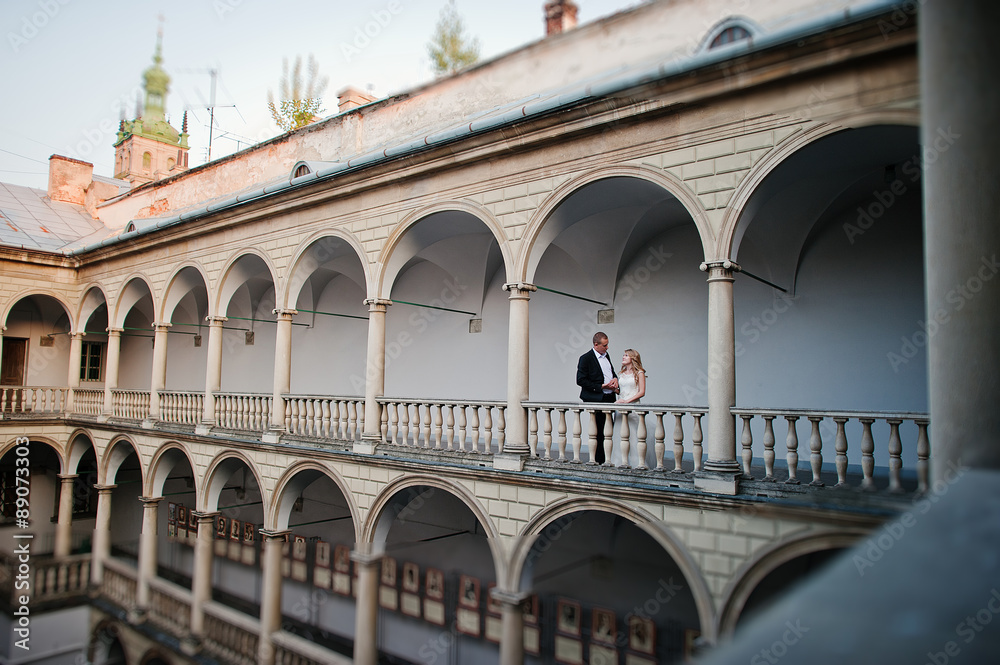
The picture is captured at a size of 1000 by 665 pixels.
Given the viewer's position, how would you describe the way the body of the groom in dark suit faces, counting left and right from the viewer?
facing the viewer and to the right of the viewer

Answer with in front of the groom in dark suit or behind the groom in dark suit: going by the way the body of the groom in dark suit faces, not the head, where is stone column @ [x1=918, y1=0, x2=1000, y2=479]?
in front

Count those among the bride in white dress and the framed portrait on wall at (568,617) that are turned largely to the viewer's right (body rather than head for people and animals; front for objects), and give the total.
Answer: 0

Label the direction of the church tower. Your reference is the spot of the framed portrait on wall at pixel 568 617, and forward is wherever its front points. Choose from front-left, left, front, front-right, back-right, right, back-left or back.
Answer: right

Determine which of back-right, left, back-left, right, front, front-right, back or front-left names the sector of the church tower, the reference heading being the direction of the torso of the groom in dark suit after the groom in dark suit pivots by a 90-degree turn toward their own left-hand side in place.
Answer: left

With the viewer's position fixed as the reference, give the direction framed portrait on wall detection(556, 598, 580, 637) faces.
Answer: facing the viewer and to the left of the viewer
